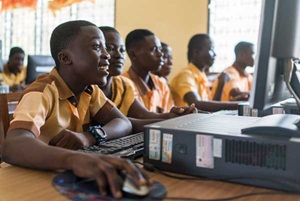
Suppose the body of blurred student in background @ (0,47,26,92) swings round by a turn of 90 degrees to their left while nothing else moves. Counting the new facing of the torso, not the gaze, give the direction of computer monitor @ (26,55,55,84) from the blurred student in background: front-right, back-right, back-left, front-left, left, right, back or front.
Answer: back-right

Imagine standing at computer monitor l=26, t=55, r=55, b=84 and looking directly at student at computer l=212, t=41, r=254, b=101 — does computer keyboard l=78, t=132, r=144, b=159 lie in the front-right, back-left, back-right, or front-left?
front-right

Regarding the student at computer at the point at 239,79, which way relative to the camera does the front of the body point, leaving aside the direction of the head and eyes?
to the viewer's right

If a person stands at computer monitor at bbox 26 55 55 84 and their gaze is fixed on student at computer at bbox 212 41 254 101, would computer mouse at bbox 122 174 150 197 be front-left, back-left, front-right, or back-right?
front-right

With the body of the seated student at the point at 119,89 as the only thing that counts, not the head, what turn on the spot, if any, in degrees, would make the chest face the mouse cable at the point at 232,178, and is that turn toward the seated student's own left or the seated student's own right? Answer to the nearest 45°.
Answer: approximately 45° to the seated student's own right

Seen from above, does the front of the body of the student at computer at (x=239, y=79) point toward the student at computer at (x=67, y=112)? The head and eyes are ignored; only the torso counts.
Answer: no

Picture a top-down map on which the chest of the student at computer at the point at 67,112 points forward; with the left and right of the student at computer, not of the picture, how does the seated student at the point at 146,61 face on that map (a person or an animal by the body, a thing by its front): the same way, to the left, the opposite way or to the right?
the same way

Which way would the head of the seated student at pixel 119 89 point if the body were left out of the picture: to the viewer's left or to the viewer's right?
to the viewer's right

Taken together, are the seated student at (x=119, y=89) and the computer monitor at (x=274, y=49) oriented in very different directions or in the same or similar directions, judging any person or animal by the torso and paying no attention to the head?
very different directions

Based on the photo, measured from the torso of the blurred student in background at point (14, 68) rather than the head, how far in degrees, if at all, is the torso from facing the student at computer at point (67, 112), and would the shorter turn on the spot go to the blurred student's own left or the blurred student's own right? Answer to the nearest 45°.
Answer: approximately 45° to the blurred student's own right

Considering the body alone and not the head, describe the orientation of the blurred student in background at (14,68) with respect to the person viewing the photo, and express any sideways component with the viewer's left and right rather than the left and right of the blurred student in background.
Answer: facing the viewer and to the right of the viewer

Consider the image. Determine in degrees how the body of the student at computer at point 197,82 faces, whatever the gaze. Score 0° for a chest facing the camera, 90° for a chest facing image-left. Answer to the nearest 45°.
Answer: approximately 270°
